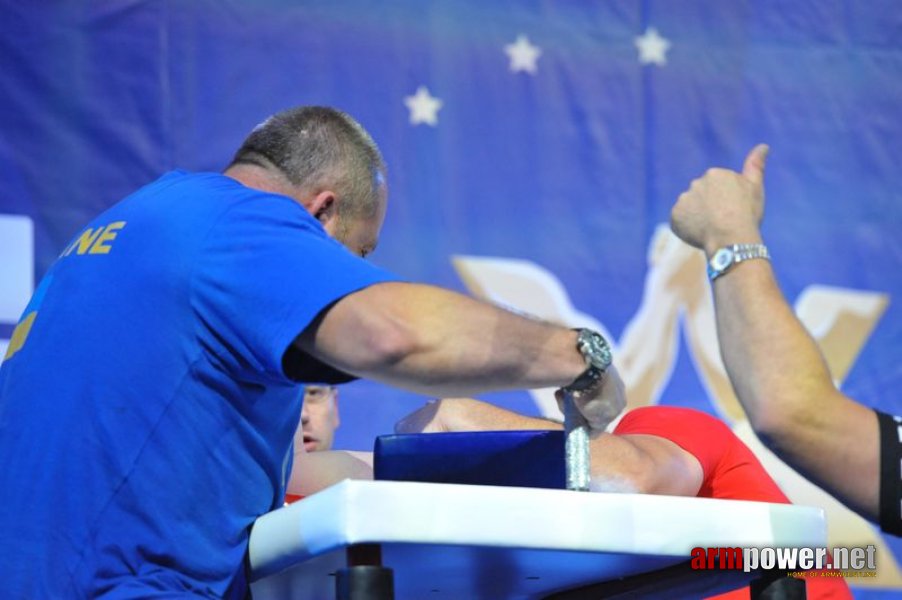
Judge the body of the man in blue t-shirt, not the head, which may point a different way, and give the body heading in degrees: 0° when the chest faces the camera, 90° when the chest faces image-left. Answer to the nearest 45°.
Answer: approximately 225°
